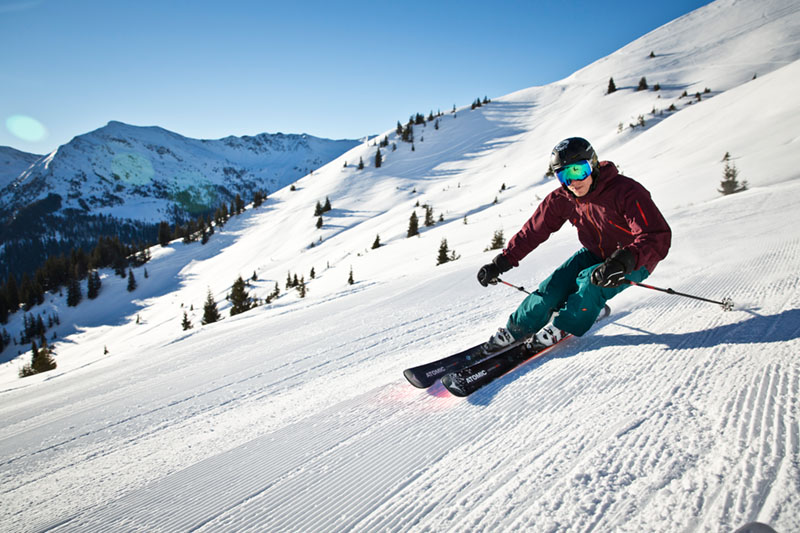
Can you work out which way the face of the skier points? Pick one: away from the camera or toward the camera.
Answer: toward the camera

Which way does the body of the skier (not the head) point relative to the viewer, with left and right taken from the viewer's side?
facing the viewer and to the left of the viewer

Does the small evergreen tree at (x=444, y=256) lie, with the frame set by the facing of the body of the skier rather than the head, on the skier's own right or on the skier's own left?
on the skier's own right

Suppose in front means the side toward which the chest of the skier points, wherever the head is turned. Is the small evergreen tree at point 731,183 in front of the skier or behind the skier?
behind
